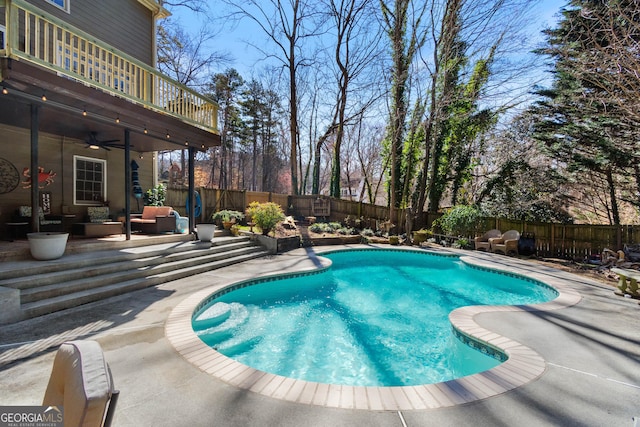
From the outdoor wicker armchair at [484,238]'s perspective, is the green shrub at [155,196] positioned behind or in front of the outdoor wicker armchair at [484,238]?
in front

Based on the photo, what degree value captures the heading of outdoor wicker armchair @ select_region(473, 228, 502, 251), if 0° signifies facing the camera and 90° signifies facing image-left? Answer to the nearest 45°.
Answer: approximately 45°
